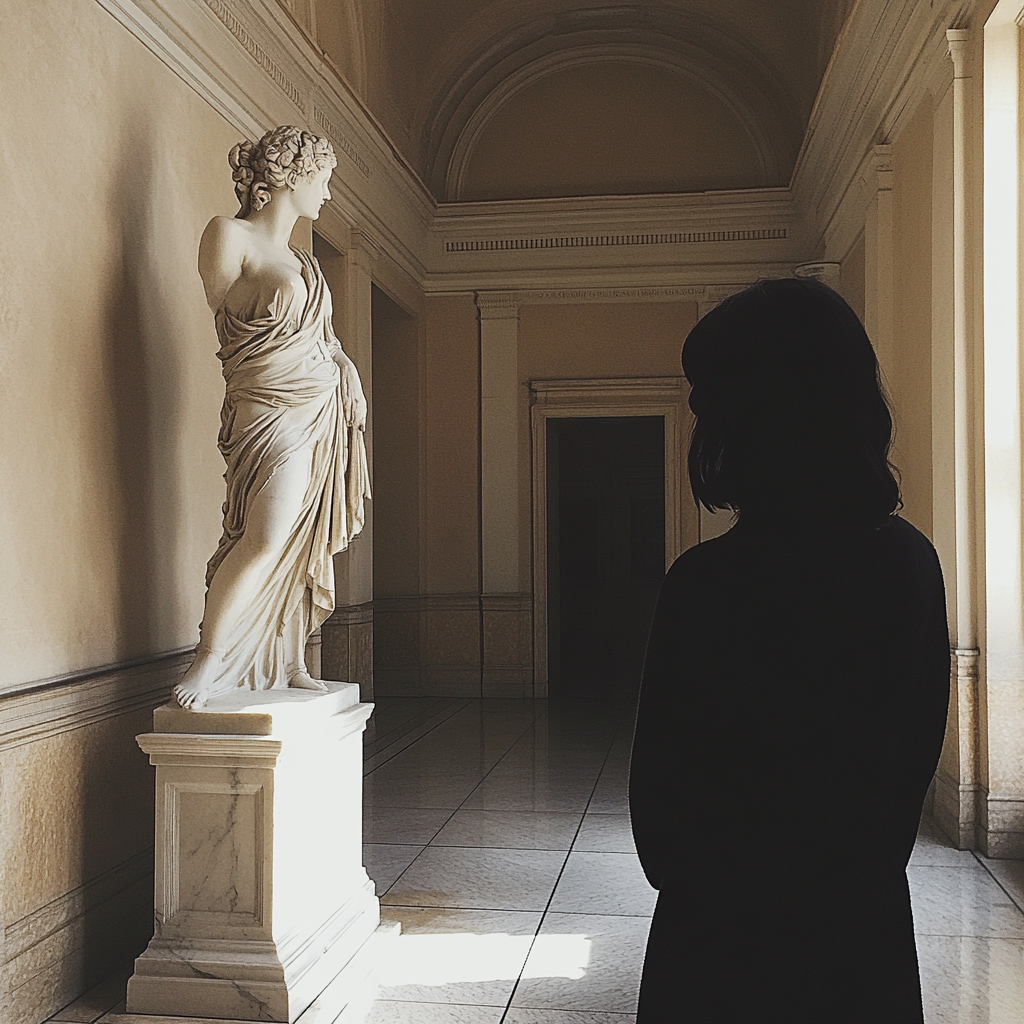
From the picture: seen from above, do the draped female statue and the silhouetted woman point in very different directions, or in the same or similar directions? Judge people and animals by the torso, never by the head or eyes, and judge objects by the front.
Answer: very different directions

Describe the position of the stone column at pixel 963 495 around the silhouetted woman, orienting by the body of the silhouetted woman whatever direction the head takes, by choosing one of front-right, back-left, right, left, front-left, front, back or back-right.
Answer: front-right

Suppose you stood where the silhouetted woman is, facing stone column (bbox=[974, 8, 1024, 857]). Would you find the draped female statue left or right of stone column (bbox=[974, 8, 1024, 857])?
left

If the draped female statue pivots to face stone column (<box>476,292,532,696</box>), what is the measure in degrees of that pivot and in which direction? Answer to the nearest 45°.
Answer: approximately 135° to its left

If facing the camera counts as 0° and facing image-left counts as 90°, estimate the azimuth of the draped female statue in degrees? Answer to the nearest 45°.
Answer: approximately 315°

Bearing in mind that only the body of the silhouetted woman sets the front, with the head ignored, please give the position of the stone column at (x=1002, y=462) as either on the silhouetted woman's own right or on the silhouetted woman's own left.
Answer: on the silhouetted woman's own right

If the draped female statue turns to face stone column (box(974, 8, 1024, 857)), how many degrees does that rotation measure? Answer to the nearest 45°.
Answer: approximately 45° to its left

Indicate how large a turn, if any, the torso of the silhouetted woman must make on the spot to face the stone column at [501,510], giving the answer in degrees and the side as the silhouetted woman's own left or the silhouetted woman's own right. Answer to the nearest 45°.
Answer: approximately 45° to the silhouetted woman's own right

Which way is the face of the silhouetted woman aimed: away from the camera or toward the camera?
away from the camera

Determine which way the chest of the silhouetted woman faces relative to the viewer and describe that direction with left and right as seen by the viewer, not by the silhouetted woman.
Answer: facing away from the viewer and to the left of the viewer
